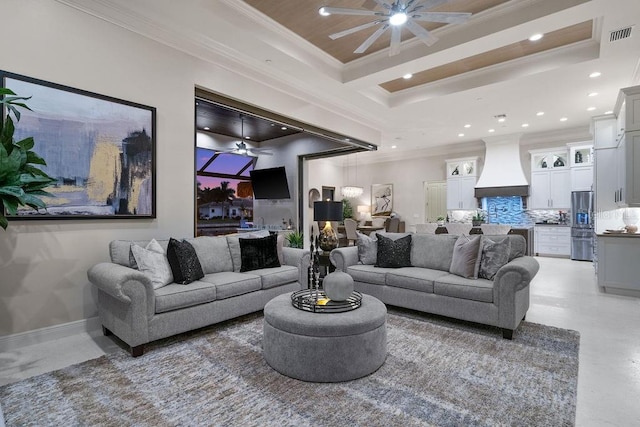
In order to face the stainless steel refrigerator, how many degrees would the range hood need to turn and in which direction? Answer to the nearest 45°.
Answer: approximately 90° to its left

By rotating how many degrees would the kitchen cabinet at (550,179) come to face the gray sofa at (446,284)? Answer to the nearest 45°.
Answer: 0° — it already faces it

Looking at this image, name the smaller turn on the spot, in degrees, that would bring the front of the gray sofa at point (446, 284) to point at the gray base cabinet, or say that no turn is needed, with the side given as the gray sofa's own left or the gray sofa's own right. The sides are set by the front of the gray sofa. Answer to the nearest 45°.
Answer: approximately 180°

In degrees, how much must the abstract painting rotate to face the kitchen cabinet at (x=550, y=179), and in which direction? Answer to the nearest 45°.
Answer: approximately 45° to its left

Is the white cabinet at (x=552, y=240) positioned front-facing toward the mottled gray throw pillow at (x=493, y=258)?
yes

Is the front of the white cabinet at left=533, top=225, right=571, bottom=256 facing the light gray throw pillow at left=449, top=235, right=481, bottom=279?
yes

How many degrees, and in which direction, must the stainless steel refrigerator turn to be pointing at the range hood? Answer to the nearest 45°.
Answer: approximately 90° to its right

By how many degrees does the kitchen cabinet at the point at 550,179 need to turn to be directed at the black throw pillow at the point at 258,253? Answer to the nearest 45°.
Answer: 0° — it already faces it

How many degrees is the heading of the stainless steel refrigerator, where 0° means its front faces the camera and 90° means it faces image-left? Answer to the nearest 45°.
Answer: approximately 0°

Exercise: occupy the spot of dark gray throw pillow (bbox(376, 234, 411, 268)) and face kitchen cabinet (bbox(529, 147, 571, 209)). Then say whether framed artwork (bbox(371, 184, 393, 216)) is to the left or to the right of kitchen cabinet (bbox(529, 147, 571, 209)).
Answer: left
